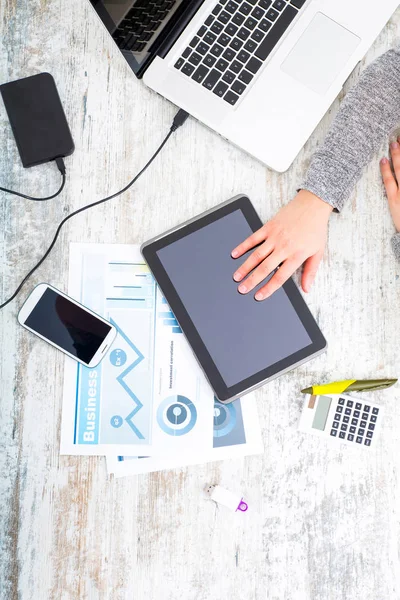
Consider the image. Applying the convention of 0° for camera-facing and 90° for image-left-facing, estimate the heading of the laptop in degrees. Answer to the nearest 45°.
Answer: approximately 315°
